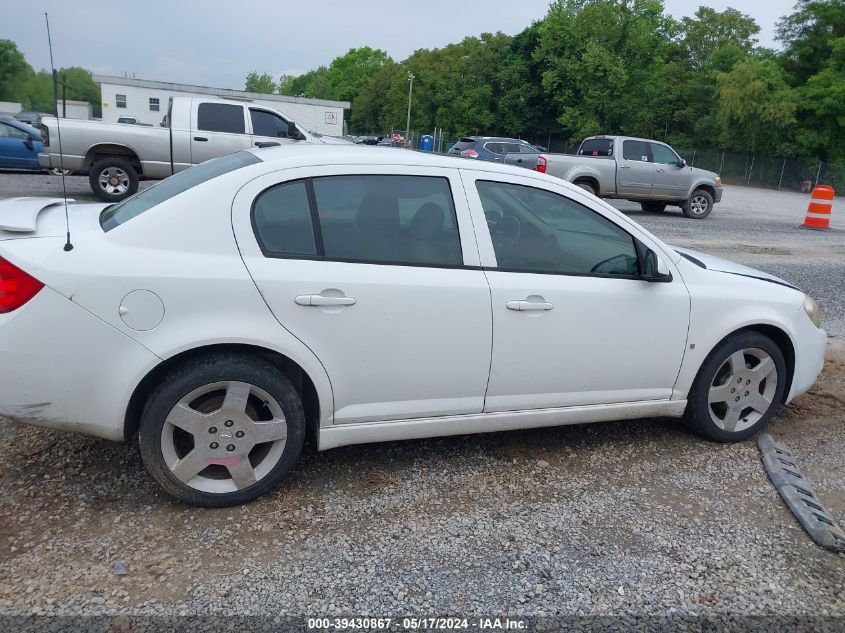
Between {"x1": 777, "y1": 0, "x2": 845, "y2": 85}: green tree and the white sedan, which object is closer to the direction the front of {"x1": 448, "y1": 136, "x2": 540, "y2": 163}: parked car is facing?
the green tree

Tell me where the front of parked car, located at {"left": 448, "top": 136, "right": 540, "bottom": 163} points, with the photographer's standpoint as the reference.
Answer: facing away from the viewer and to the right of the viewer

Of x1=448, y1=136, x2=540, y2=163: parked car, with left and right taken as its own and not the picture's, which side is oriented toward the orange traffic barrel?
right

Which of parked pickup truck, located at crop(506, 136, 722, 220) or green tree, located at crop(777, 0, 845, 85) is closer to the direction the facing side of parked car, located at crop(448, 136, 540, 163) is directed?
the green tree

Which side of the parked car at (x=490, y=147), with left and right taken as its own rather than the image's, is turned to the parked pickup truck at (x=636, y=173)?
right

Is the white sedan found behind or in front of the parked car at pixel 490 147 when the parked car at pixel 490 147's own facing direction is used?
behind

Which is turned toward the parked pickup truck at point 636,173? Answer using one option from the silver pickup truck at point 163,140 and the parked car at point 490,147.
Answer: the silver pickup truck

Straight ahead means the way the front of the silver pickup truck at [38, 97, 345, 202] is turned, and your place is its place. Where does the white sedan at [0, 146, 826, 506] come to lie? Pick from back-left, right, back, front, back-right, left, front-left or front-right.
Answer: right

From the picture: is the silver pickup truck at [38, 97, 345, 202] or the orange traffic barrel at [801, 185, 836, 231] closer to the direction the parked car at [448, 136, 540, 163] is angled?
the orange traffic barrel

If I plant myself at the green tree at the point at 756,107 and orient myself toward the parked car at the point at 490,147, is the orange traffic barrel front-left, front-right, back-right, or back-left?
front-left

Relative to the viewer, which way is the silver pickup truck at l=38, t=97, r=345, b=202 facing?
to the viewer's right
